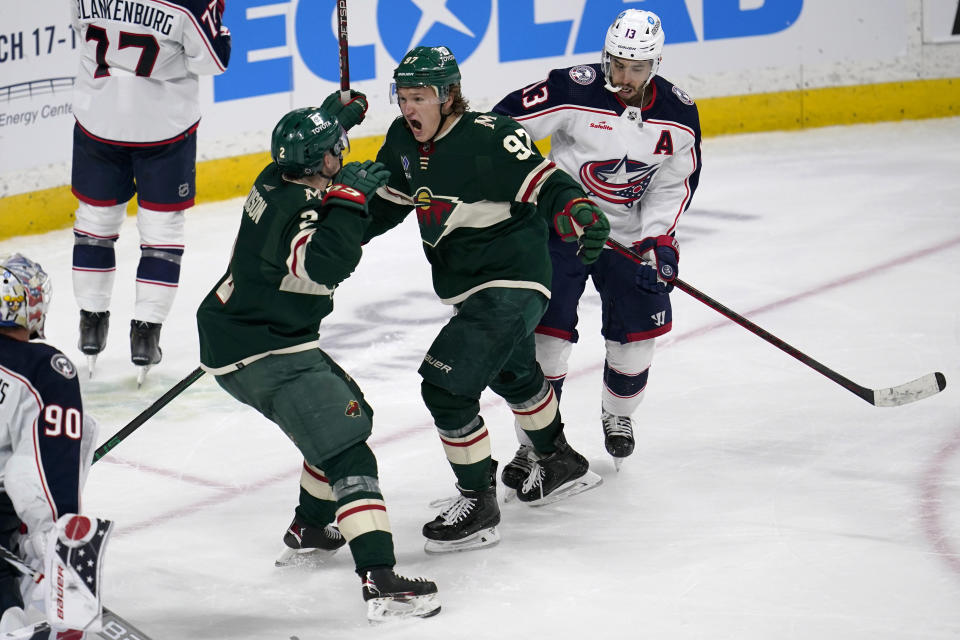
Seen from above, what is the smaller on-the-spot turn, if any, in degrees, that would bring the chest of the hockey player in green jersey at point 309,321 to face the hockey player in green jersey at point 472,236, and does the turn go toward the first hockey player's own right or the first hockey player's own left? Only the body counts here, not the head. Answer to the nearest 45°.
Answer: approximately 45° to the first hockey player's own left

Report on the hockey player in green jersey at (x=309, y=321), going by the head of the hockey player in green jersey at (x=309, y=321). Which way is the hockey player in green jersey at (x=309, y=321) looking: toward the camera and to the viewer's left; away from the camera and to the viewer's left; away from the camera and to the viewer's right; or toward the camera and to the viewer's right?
away from the camera and to the viewer's right

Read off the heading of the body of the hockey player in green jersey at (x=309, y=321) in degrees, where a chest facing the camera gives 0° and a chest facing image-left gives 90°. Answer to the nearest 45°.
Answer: approximately 270°

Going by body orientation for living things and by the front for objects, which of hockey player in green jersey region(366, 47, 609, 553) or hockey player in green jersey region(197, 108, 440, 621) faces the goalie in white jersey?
hockey player in green jersey region(366, 47, 609, 553)

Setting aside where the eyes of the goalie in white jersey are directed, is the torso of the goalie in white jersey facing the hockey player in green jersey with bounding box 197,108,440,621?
yes

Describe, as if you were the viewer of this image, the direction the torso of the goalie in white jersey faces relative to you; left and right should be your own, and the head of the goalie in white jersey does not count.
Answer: facing away from the viewer and to the right of the viewer

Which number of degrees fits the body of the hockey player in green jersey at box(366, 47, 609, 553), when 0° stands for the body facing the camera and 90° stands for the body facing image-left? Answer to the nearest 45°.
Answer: approximately 45°

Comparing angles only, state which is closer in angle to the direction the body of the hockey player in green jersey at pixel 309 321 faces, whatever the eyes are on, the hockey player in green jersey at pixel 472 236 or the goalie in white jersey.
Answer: the hockey player in green jersey
